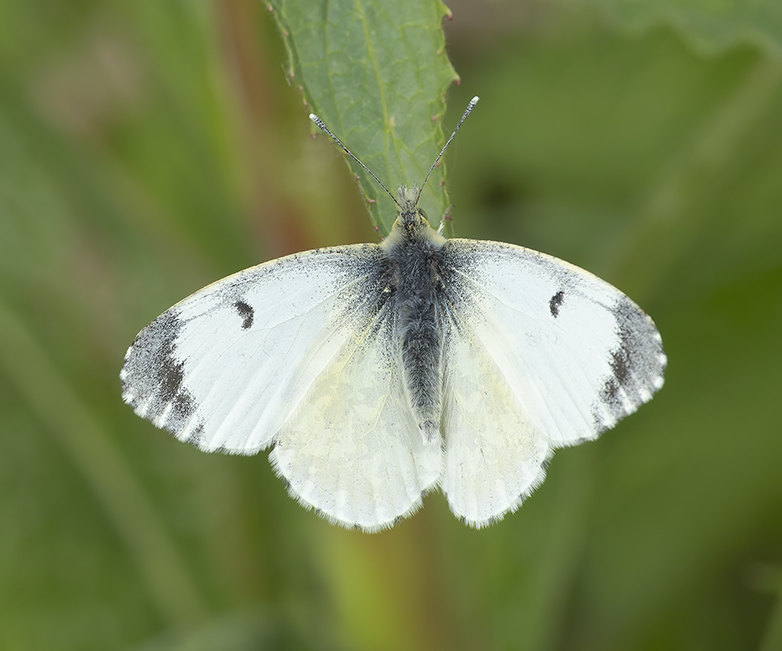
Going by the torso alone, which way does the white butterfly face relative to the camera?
away from the camera
